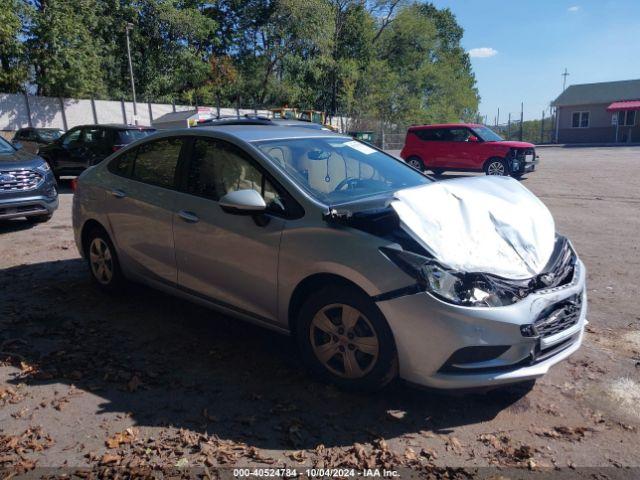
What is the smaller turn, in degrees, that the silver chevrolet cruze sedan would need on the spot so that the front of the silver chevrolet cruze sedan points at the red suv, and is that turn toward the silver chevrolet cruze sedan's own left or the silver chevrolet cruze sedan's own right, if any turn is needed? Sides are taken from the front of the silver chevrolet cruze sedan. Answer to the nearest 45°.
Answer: approximately 135° to the silver chevrolet cruze sedan's own left

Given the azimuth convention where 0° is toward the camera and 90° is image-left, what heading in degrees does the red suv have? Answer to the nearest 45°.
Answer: approximately 315°

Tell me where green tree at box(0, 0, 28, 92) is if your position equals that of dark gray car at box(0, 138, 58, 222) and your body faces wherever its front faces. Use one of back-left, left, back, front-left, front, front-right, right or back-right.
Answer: back-left

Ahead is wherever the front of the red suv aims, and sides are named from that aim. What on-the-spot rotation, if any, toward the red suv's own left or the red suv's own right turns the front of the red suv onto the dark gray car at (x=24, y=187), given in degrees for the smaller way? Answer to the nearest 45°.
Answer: approximately 90° to the red suv's own right

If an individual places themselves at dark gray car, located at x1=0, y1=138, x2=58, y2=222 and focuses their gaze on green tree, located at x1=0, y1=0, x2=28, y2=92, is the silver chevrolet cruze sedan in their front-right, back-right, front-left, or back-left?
back-right

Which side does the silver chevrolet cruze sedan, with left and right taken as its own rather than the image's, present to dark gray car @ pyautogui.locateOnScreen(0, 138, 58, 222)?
back

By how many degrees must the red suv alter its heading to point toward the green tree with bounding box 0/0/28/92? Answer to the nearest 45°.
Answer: approximately 135° to its right

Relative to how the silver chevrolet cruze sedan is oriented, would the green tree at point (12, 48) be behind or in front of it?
behind

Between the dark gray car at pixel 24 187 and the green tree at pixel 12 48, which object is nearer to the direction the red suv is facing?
the dark gray car

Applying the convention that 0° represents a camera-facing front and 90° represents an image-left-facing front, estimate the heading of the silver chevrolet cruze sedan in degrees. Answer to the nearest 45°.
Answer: approximately 315°
